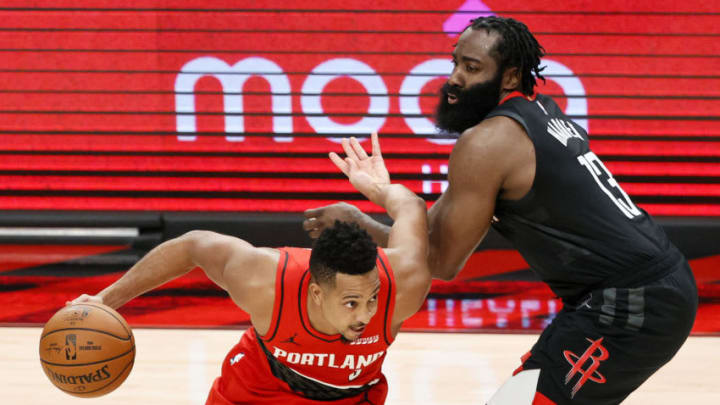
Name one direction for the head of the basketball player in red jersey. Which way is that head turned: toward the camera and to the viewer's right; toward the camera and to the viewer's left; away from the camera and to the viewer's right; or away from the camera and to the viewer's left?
toward the camera and to the viewer's right

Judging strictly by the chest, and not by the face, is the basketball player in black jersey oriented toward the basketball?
yes

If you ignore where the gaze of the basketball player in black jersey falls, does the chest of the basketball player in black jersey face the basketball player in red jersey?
yes

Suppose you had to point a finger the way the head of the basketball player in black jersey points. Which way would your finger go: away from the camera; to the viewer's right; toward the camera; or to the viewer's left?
to the viewer's left

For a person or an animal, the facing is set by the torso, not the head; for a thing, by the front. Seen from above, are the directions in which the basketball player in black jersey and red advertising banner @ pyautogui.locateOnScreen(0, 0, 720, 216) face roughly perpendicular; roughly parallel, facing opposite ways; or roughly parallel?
roughly perpendicular

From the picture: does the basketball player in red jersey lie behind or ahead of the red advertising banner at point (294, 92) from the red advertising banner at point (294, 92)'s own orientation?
ahead

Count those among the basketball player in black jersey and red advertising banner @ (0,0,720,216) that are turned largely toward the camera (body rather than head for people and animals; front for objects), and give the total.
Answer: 1

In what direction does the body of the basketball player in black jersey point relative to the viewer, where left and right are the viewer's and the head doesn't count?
facing to the left of the viewer

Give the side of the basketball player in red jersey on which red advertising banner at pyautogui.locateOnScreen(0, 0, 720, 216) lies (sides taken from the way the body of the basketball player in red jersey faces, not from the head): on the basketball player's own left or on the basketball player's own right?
on the basketball player's own left

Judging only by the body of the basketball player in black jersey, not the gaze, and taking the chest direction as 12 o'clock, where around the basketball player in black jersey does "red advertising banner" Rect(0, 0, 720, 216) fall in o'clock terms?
The red advertising banner is roughly at 2 o'clock from the basketball player in black jersey.

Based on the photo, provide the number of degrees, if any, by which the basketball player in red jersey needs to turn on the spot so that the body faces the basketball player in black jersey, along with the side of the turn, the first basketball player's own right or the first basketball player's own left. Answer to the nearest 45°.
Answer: approximately 45° to the first basketball player's own left
